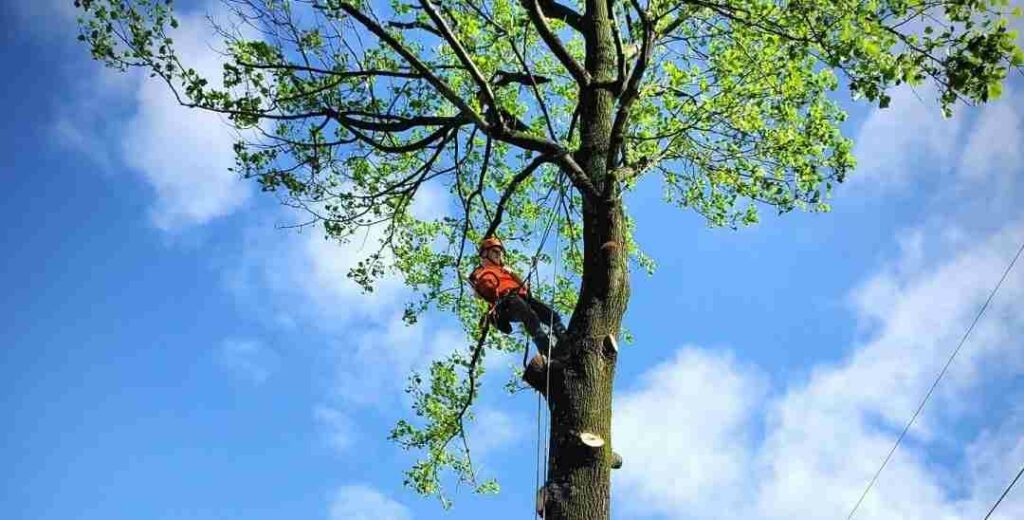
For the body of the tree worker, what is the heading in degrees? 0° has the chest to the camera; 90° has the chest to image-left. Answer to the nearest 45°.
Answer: approximately 315°

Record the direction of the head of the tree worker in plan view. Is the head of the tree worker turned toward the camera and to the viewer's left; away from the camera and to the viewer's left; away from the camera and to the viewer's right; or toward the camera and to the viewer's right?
toward the camera and to the viewer's right
